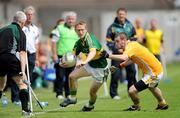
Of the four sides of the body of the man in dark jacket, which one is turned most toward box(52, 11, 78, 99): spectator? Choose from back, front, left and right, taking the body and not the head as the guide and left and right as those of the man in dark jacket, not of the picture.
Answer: right

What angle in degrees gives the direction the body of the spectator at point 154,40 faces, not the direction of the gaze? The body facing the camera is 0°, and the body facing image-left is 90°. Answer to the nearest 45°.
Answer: approximately 0°

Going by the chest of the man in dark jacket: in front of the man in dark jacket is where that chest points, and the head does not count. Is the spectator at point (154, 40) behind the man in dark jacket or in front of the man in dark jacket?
behind

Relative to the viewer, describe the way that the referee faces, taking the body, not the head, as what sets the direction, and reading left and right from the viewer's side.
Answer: facing away from the viewer and to the right of the viewer

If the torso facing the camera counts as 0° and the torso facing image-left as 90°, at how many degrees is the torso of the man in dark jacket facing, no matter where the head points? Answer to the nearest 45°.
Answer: approximately 0°
